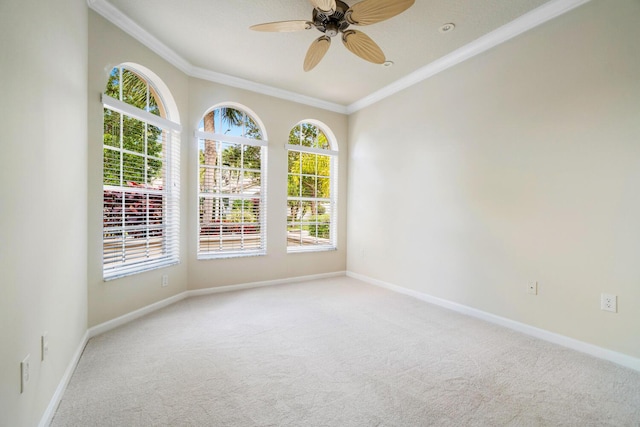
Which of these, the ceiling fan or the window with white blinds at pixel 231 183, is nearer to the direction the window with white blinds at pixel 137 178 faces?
the ceiling fan

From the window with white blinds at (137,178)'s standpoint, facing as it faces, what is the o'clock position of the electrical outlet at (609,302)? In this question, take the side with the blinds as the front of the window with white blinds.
The electrical outlet is roughly at 12 o'clock from the window with white blinds.

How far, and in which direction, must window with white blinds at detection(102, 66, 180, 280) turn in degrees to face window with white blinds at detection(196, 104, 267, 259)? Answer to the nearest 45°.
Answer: approximately 90° to its left

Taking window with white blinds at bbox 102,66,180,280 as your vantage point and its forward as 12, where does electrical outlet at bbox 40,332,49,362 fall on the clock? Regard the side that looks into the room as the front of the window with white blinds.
The electrical outlet is roughly at 2 o'clock from the window with white blinds.

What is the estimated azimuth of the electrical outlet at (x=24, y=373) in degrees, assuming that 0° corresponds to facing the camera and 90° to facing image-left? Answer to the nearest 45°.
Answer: approximately 270°

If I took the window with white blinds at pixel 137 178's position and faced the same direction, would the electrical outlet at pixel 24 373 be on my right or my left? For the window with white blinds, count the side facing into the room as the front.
on my right

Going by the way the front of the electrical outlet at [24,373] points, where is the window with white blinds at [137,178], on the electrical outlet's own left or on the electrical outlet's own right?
on the electrical outlet's own left

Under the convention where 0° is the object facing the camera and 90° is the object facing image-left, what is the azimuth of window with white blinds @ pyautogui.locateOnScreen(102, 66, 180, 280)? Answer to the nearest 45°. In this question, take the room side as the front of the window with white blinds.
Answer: approximately 315°

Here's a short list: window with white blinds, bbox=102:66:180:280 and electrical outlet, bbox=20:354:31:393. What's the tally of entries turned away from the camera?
0

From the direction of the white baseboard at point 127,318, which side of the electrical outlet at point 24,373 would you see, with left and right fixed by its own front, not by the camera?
left

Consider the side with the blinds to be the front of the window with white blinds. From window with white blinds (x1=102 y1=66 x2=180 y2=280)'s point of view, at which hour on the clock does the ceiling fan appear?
The ceiling fan is roughly at 12 o'clock from the window with white blinds.
